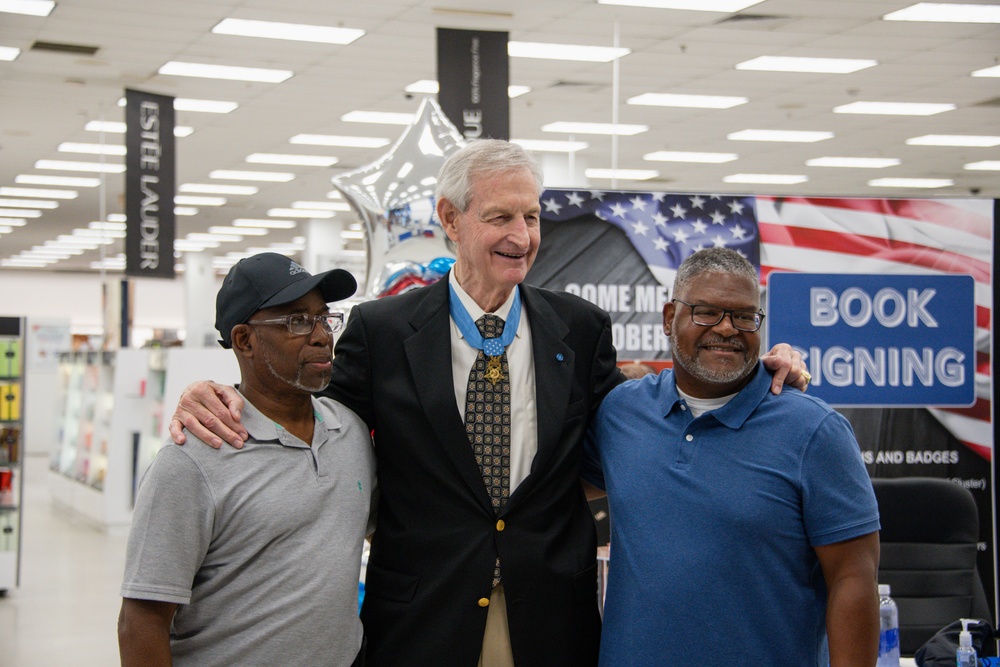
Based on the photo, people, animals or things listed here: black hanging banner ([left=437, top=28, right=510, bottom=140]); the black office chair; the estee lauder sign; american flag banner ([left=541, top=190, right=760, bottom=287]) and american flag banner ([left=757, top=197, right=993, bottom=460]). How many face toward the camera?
5

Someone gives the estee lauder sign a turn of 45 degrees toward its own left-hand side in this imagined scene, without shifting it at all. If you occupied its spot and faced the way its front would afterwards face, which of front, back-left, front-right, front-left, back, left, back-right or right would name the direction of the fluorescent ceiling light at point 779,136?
front-left

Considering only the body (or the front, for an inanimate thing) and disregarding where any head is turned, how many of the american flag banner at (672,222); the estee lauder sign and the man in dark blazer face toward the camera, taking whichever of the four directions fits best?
3

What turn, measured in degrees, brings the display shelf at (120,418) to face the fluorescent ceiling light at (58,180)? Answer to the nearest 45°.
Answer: approximately 135° to its right

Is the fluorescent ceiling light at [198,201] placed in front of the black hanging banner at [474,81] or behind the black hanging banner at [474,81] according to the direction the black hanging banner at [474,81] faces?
behind

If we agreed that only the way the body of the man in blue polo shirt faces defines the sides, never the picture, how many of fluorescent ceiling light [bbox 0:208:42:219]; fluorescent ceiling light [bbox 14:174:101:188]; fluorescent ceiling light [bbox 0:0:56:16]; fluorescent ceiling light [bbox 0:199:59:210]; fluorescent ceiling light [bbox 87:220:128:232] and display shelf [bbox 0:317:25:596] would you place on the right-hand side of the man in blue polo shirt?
6

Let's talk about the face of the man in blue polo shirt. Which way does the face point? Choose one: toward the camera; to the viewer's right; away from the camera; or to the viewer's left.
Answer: toward the camera

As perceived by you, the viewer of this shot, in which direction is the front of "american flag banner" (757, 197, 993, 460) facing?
facing the viewer

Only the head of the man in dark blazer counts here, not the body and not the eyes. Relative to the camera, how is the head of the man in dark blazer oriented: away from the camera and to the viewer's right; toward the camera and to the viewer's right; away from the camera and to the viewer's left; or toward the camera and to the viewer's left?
toward the camera and to the viewer's right

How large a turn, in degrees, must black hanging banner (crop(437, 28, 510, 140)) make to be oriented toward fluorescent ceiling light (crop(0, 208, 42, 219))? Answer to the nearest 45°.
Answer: approximately 135° to its right

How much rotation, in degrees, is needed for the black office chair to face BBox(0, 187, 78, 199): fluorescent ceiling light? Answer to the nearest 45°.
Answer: approximately 135° to its right

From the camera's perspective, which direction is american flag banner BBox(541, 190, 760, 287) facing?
toward the camera

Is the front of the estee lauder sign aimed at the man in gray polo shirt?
yes

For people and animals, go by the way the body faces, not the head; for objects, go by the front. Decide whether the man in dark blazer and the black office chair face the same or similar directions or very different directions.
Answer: same or similar directions

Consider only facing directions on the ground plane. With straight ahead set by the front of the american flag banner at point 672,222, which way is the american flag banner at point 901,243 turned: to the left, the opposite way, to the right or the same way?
the same way

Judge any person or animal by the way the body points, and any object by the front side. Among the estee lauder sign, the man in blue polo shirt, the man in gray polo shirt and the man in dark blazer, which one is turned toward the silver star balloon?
the estee lauder sign

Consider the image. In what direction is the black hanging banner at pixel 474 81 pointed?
toward the camera
